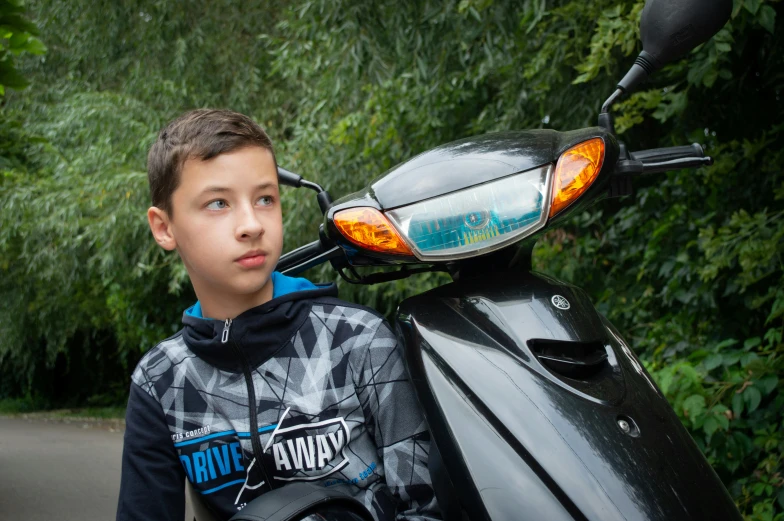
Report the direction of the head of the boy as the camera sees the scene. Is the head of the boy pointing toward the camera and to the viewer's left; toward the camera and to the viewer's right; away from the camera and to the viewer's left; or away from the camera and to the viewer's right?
toward the camera and to the viewer's right

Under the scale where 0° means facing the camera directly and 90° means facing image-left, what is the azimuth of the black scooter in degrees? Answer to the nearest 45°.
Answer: approximately 315°

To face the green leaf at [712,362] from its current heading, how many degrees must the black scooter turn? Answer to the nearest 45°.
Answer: approximately 135° to its left

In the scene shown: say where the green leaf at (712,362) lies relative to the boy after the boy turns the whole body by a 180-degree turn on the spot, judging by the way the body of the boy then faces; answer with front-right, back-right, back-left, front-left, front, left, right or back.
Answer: front-right

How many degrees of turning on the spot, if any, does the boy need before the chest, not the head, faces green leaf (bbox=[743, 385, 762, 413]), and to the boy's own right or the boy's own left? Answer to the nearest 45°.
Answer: approximately 135° to the boy's own left

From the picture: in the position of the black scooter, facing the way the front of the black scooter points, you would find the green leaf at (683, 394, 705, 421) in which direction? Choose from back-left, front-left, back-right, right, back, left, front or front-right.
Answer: back-left

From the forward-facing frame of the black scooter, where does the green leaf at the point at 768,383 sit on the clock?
The green leaf is roughly at 8 o'clock from the black scooter.

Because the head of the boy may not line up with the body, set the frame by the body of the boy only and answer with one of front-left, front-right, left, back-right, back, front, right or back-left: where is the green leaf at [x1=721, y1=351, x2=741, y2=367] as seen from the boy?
back-left

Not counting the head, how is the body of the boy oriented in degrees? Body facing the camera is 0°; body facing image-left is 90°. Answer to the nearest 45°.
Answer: approximately 0°

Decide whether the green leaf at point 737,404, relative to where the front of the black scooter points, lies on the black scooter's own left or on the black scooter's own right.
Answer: on the black scooter's own left

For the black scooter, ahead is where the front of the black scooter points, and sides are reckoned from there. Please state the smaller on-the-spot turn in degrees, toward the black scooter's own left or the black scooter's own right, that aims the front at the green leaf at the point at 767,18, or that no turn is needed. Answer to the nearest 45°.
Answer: approximately 90° to the black scooter's own left

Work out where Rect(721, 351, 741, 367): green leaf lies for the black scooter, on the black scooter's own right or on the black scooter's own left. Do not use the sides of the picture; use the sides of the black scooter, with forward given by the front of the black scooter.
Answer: on the black scooter's own left

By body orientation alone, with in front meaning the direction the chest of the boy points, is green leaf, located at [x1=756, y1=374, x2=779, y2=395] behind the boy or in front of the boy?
behind

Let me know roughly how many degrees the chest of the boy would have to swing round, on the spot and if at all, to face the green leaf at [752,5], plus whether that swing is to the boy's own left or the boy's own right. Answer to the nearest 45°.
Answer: approximately 135° to the boy's own left
